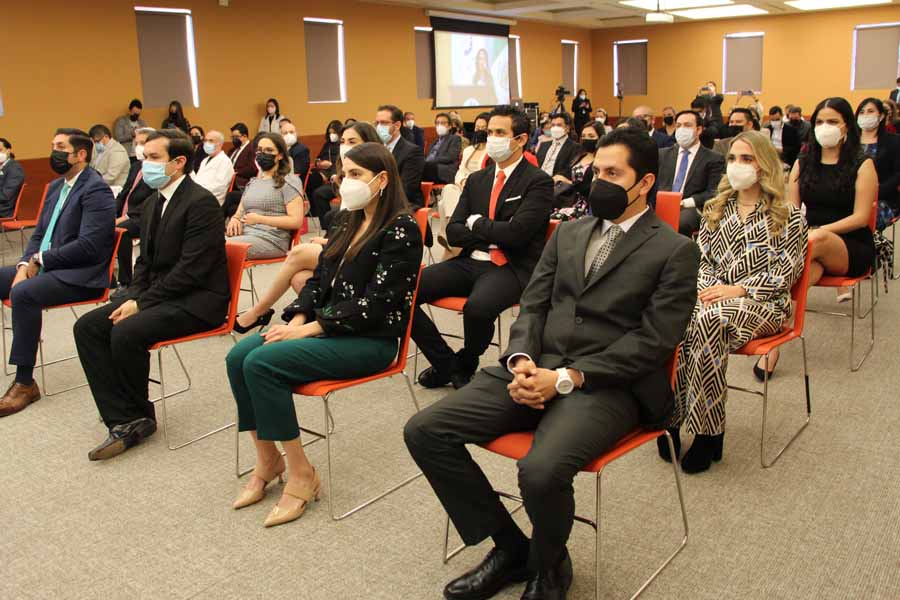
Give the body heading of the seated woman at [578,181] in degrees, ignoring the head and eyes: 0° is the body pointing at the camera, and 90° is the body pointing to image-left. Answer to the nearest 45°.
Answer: approximately 45°

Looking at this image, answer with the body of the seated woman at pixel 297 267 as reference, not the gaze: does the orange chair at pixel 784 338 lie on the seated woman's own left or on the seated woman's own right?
on the seated woman's own left

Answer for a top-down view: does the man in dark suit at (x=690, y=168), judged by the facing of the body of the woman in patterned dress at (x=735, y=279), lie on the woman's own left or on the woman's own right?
on the woman's own right

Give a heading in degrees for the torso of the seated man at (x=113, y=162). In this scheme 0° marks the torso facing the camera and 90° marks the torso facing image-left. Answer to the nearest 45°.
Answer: approximately 45°

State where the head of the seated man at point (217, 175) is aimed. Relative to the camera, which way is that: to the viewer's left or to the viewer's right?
to the viewer's left

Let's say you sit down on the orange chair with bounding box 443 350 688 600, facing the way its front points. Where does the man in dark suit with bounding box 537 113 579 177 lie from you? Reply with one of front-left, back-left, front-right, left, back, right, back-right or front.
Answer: back-right

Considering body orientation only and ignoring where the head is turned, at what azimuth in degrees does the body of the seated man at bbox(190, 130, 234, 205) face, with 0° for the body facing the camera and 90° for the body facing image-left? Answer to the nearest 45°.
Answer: approximately 45°
